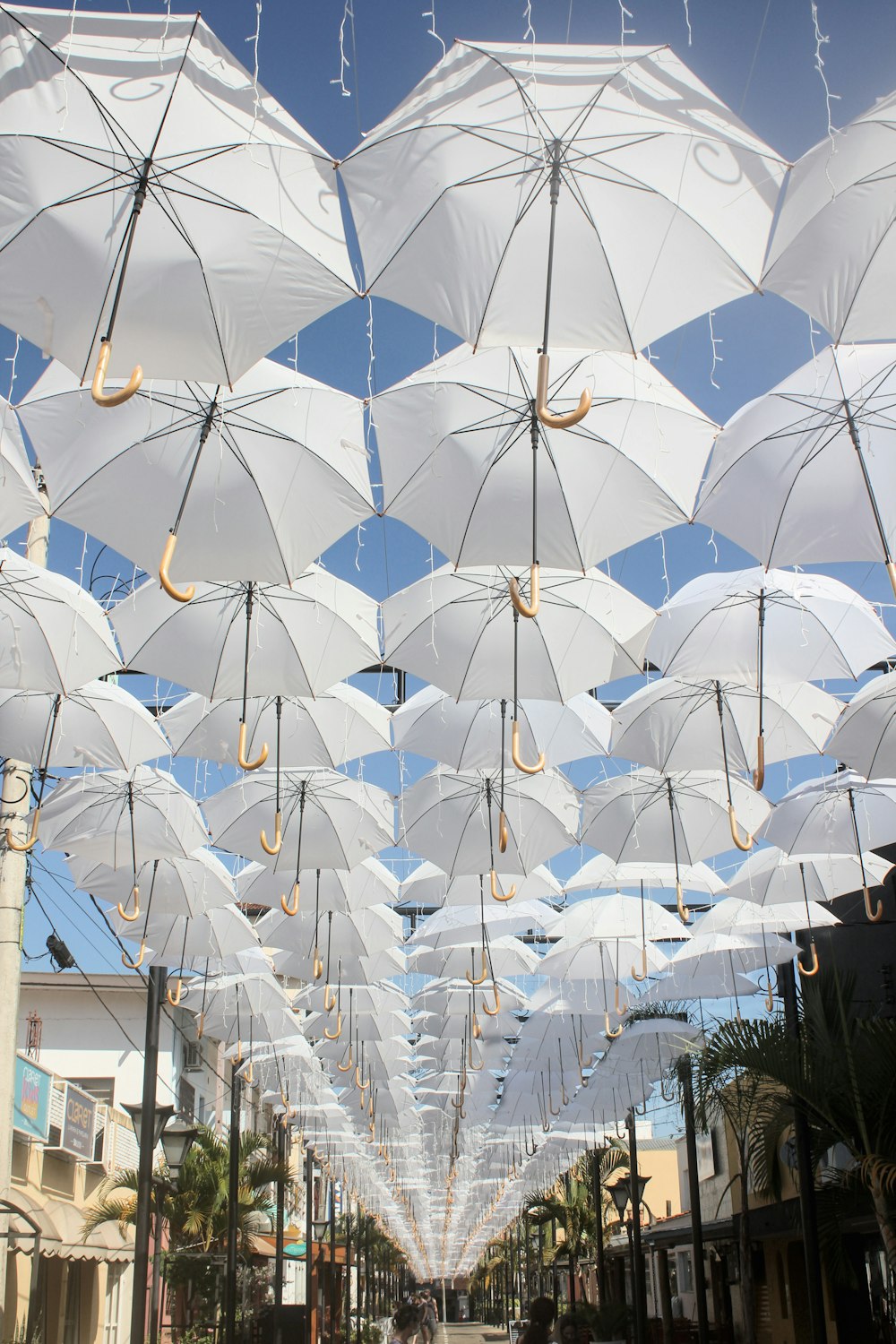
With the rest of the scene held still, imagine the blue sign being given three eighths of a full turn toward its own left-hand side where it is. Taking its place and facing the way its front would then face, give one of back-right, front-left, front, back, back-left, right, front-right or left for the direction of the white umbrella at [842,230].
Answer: back

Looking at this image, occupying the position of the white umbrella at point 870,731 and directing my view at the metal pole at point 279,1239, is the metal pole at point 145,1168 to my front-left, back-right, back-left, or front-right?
front-left

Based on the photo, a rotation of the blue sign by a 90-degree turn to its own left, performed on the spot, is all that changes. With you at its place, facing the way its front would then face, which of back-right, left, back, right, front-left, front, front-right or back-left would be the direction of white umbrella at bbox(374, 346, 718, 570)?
back-right

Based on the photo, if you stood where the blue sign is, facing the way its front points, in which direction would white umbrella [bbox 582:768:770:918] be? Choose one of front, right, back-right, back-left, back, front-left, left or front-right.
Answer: front

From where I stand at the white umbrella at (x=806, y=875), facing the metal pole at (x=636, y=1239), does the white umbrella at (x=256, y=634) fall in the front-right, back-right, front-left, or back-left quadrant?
back-left

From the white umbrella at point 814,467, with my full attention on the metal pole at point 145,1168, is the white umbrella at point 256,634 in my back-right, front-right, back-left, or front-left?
front-left

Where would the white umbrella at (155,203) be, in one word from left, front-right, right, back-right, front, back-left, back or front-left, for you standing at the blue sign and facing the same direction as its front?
front-right

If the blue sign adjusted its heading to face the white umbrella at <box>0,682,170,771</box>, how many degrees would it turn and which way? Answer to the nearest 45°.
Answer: approximately 45° to its right

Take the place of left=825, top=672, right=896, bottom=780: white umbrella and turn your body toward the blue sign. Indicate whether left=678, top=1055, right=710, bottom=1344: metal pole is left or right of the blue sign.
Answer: right

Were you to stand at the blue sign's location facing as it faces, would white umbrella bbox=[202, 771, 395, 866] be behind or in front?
in front

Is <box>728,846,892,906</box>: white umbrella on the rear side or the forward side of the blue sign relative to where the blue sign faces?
on the forward side

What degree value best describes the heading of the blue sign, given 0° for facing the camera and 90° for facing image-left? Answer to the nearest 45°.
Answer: approximately 315°

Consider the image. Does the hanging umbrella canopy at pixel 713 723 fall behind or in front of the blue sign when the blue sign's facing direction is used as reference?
in front

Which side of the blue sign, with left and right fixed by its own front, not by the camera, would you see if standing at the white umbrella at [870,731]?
front

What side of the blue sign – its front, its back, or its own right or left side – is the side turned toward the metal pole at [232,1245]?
left

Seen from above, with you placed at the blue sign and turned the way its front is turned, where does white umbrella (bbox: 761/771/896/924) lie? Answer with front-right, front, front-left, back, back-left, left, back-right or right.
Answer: front

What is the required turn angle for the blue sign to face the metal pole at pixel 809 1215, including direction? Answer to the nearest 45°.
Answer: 0° — it already faces it

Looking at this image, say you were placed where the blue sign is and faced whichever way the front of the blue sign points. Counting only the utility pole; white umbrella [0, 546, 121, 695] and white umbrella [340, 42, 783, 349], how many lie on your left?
0
